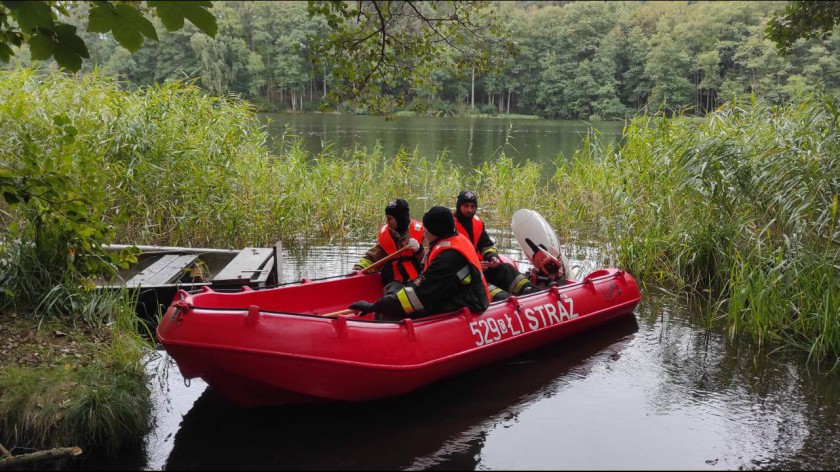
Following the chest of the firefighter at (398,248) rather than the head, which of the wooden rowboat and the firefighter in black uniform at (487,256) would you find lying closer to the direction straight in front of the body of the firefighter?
the wooden rowboat

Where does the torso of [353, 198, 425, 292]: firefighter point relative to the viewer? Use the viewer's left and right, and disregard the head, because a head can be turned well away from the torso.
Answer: facing the viewer and to the left of the viewer

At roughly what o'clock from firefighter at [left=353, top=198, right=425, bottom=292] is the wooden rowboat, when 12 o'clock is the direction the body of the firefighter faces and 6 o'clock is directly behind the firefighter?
The wooden rowboat is roughly at 2 o'clock from the firefighter.

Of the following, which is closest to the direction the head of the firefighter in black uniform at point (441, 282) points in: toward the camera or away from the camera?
away from the camera

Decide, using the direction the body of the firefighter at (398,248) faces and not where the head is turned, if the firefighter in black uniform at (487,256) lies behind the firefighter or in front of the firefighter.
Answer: behind

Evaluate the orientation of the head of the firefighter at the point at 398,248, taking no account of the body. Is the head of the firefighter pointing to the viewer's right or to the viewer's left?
to the viewer's left

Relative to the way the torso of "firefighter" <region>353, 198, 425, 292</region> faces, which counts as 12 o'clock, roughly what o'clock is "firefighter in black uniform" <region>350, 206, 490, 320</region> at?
The firefighter in black uniform is roughly at 10 o'clock from the firefighter.

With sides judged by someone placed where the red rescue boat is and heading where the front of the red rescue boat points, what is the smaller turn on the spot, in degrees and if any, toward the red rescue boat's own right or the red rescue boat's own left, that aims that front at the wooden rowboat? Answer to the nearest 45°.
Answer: approximately 90° to the red rescue boat's own right

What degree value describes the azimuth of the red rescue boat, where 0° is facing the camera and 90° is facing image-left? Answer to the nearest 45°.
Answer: approximately 45°
